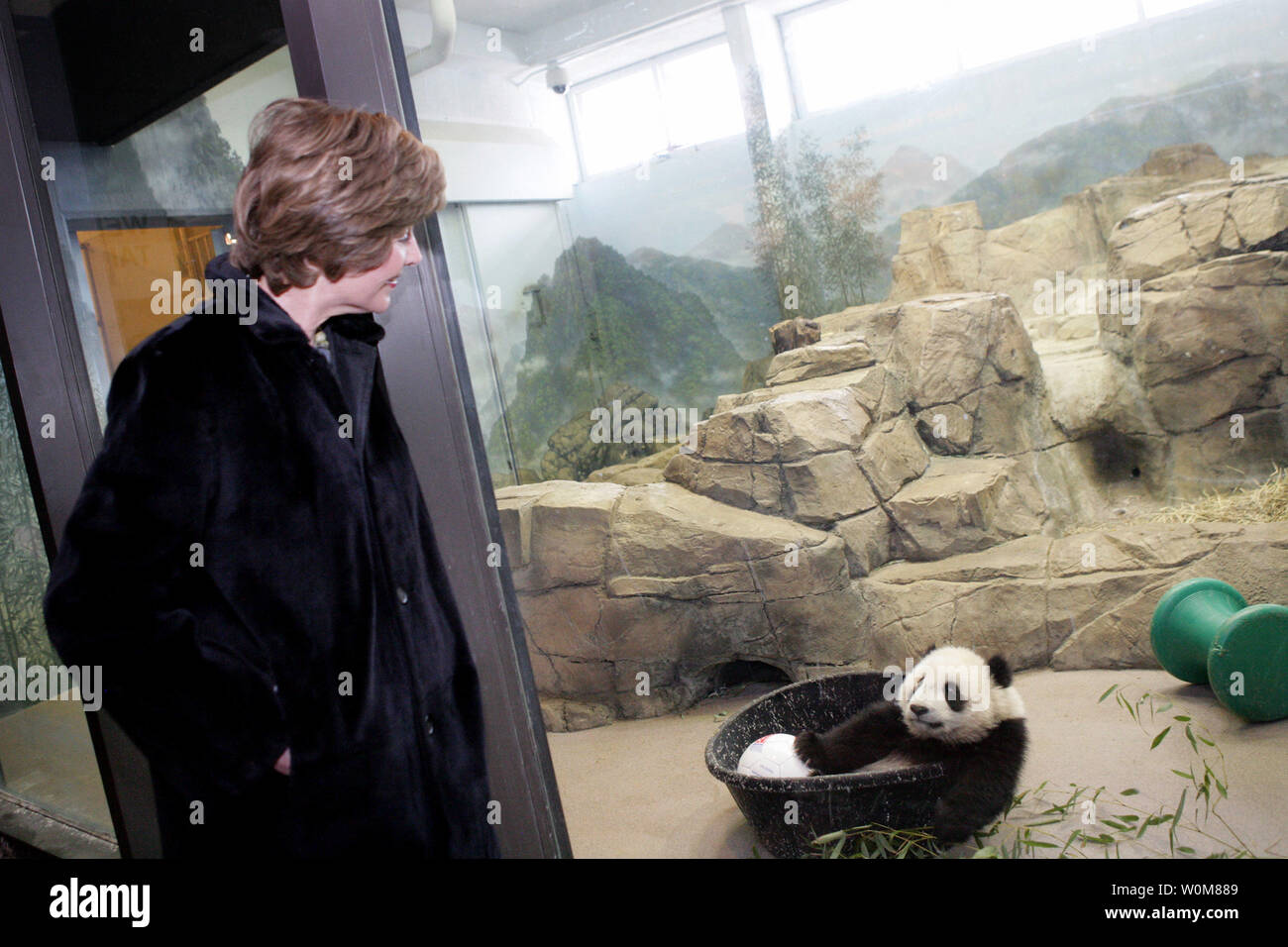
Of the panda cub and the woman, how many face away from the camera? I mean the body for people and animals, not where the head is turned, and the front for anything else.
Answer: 0

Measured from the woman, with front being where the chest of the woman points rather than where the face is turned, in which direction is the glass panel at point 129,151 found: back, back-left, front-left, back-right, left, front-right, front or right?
back-left

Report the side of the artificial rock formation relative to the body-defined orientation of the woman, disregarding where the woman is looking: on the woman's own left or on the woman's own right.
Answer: on the woman's own left

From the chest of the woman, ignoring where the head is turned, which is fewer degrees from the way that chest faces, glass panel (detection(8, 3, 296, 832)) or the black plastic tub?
the black plastic tub

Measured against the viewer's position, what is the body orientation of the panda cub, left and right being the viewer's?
facing the viewer and to the left of the viewer

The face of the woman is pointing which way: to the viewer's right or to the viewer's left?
to the viewer's right

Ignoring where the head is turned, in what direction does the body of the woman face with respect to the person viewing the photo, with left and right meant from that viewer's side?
facing the viewer and to the right of the viewer

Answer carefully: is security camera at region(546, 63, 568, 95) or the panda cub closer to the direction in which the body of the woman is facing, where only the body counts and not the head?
the panda cub
